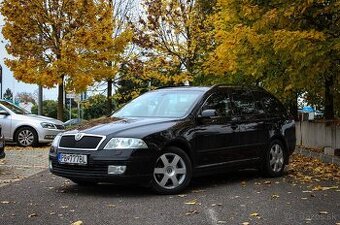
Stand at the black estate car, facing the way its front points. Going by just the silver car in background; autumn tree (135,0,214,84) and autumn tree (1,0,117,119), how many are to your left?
0

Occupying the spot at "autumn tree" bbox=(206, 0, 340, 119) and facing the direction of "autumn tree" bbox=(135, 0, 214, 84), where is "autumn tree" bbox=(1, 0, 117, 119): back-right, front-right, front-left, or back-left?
front-left

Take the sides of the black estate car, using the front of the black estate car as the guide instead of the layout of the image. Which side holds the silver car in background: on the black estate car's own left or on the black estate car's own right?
on the black estate car's own right

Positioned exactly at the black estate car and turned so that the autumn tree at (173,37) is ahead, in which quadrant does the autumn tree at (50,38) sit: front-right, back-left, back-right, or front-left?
front-left

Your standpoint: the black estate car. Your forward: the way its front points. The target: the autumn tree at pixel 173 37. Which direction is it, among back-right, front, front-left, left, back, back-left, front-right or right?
back-right

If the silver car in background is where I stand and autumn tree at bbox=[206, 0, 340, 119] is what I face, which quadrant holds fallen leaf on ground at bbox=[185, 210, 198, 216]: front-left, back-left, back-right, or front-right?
front-right

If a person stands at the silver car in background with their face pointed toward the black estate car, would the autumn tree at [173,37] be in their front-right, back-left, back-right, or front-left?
back-left

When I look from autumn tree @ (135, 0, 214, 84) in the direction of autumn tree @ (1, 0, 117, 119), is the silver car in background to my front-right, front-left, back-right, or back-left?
front-left

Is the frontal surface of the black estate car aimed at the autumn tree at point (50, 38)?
no

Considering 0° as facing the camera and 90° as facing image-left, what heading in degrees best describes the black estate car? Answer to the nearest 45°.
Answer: approximately 45°

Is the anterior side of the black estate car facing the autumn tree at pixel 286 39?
no

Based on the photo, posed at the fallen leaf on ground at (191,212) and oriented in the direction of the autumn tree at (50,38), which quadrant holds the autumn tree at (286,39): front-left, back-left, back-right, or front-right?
front-right

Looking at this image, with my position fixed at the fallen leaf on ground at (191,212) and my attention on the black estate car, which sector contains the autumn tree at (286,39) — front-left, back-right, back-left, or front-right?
front-right
